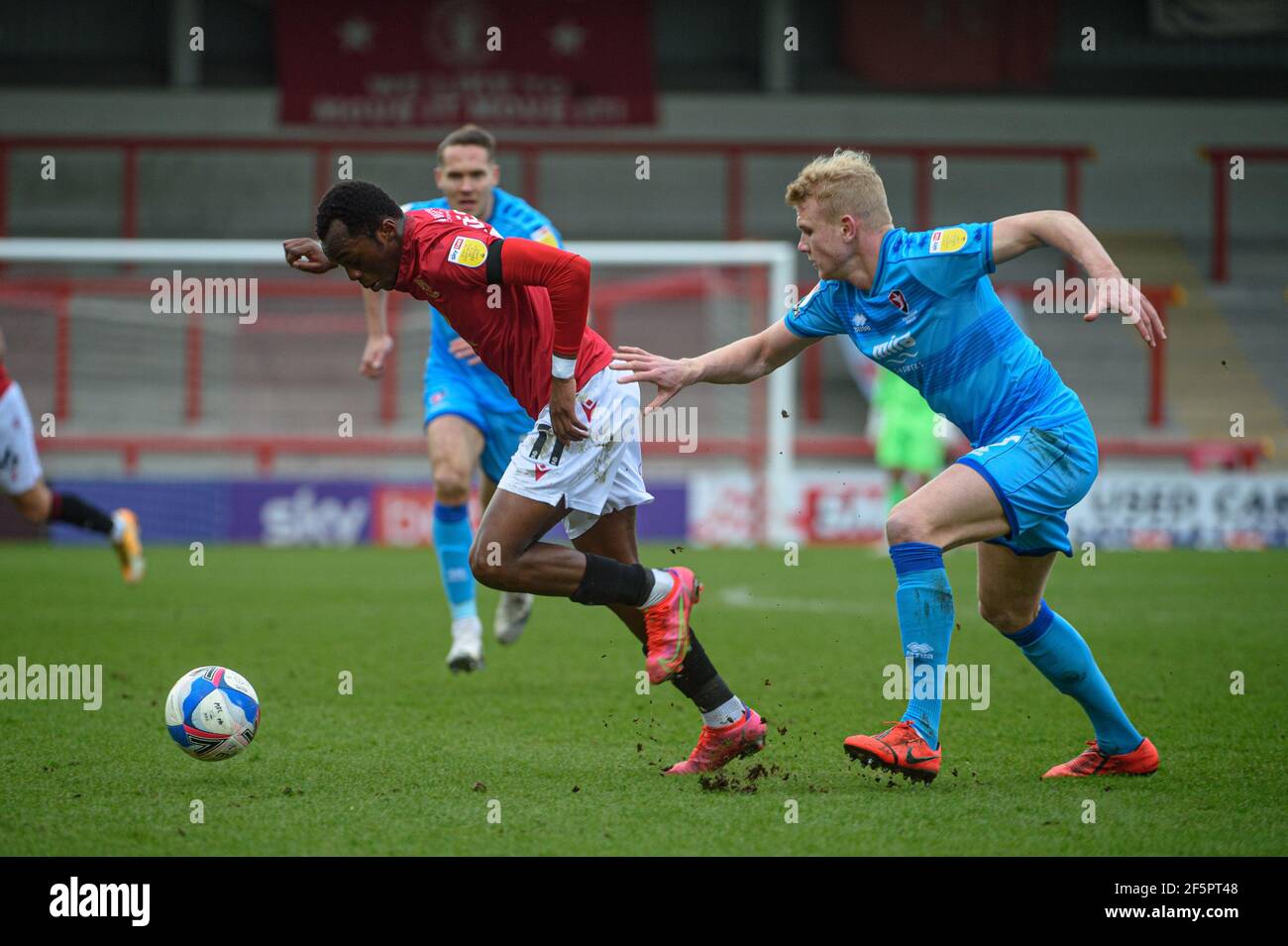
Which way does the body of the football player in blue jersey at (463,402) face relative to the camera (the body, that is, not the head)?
toward the camera

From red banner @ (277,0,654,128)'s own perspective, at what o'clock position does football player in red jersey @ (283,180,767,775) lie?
The football player in red jersey is roughly at 12 o'clock from the red banner.

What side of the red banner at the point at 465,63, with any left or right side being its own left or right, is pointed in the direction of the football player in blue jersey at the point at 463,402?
front

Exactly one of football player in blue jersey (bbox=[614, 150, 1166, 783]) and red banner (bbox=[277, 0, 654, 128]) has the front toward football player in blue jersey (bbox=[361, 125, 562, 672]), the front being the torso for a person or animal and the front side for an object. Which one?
the red banner

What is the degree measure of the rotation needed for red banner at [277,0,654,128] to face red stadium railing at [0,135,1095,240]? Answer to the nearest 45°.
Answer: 0° — it already faces it

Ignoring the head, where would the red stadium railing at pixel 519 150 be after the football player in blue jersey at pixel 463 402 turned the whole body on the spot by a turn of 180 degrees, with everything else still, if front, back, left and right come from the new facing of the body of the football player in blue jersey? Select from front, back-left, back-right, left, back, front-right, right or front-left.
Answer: front

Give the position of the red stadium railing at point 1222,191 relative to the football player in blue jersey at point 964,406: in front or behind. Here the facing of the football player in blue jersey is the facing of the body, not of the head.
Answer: behind

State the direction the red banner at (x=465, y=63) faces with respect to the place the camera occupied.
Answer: facing the viewer

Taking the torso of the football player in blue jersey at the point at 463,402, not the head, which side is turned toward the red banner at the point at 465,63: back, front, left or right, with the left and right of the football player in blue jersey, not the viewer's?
back

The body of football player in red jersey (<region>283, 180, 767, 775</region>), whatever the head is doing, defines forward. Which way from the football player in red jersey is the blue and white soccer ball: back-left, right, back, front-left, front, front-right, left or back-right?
front

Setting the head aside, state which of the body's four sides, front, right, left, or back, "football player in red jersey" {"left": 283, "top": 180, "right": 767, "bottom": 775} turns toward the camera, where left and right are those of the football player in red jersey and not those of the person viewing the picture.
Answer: left

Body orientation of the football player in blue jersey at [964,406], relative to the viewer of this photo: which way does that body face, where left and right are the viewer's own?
facing the viewer and to the left of the viewer

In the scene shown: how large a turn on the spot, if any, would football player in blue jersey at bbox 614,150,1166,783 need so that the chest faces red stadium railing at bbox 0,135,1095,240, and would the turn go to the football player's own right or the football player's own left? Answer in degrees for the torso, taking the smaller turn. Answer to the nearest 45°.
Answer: approximately 135° to the football player's own right

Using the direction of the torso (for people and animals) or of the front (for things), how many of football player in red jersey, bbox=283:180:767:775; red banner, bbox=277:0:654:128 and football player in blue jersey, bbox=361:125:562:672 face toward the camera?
2

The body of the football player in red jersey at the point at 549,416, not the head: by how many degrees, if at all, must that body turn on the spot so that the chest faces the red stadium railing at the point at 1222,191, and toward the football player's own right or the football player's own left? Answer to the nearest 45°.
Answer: approximately 135° to the football player's own right

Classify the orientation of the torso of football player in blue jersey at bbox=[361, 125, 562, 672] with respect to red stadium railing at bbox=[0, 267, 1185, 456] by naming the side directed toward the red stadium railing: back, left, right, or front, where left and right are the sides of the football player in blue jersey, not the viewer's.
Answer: back
